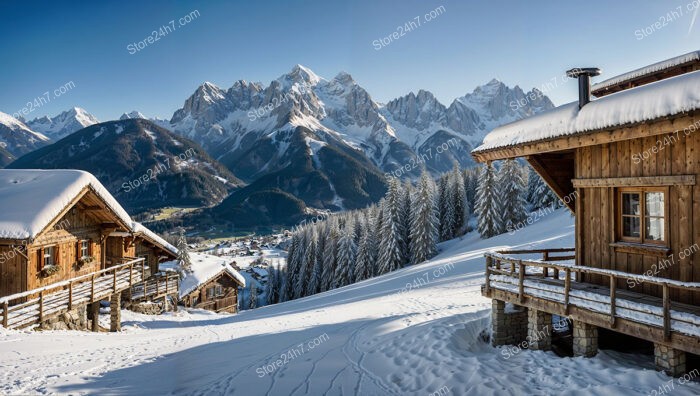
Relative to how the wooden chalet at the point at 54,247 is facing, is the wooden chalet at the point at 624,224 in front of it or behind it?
in front

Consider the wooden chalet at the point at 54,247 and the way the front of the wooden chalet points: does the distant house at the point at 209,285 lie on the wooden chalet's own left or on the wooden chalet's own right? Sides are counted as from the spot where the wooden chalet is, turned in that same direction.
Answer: on the wooden chalet's own left

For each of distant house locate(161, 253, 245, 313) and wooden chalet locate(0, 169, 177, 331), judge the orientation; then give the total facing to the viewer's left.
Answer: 0

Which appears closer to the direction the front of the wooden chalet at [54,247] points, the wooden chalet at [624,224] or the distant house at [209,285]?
the wooden chalet

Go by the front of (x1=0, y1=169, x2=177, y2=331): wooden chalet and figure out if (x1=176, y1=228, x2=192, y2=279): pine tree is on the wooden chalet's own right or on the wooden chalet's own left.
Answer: on the wooden chalet's own left

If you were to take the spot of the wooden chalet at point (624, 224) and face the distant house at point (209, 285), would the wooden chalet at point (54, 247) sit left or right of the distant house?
left

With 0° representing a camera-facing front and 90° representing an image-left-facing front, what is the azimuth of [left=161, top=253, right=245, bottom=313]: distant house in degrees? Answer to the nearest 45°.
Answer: approximately 315°

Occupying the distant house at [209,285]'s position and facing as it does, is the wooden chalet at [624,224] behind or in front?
in front

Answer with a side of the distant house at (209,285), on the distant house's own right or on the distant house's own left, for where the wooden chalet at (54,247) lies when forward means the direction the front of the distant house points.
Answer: on the distant house's own right

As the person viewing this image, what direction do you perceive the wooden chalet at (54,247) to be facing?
facing the viewer and to the right of the viewer
